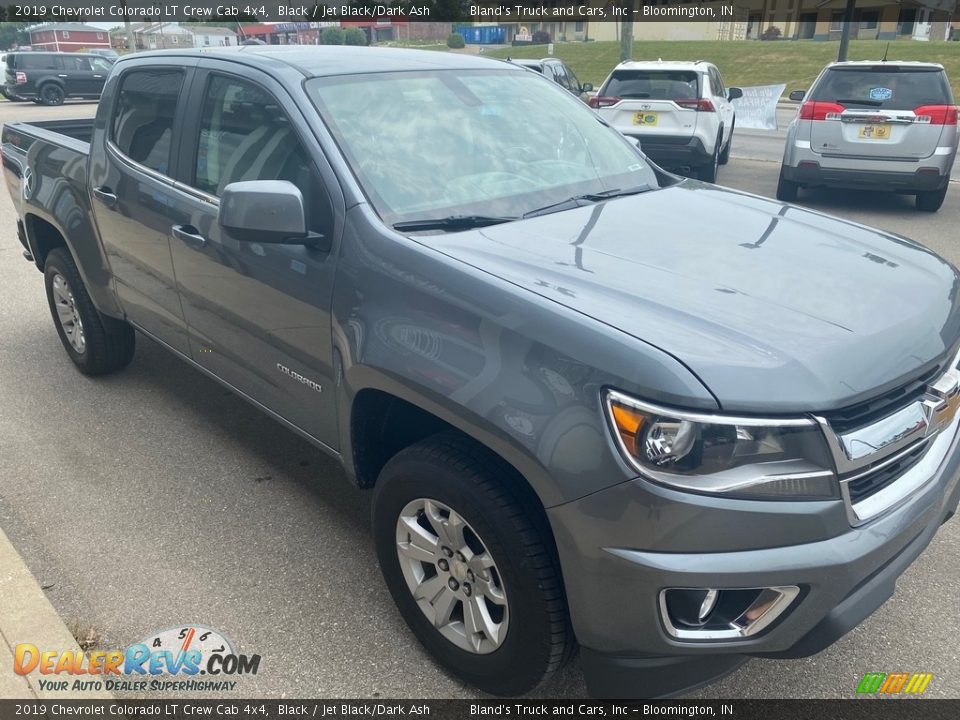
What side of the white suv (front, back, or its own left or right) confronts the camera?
back

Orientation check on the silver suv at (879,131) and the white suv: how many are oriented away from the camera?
2

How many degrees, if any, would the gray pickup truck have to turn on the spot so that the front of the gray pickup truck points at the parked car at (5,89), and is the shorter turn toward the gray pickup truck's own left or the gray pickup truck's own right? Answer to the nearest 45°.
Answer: approximately 180°

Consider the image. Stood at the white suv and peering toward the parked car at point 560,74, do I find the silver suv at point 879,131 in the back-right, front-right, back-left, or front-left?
back-right

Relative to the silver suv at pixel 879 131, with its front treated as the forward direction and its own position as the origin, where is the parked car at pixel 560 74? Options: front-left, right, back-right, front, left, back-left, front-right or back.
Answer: front-left

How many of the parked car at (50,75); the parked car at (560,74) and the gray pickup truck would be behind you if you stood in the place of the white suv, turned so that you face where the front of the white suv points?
1

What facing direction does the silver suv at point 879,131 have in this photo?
away from the camera

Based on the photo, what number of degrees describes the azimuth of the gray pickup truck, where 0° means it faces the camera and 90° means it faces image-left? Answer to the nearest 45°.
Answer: approximately 315°

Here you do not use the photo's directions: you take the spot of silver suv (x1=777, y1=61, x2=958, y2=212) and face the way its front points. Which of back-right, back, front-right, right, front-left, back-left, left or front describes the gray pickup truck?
back
